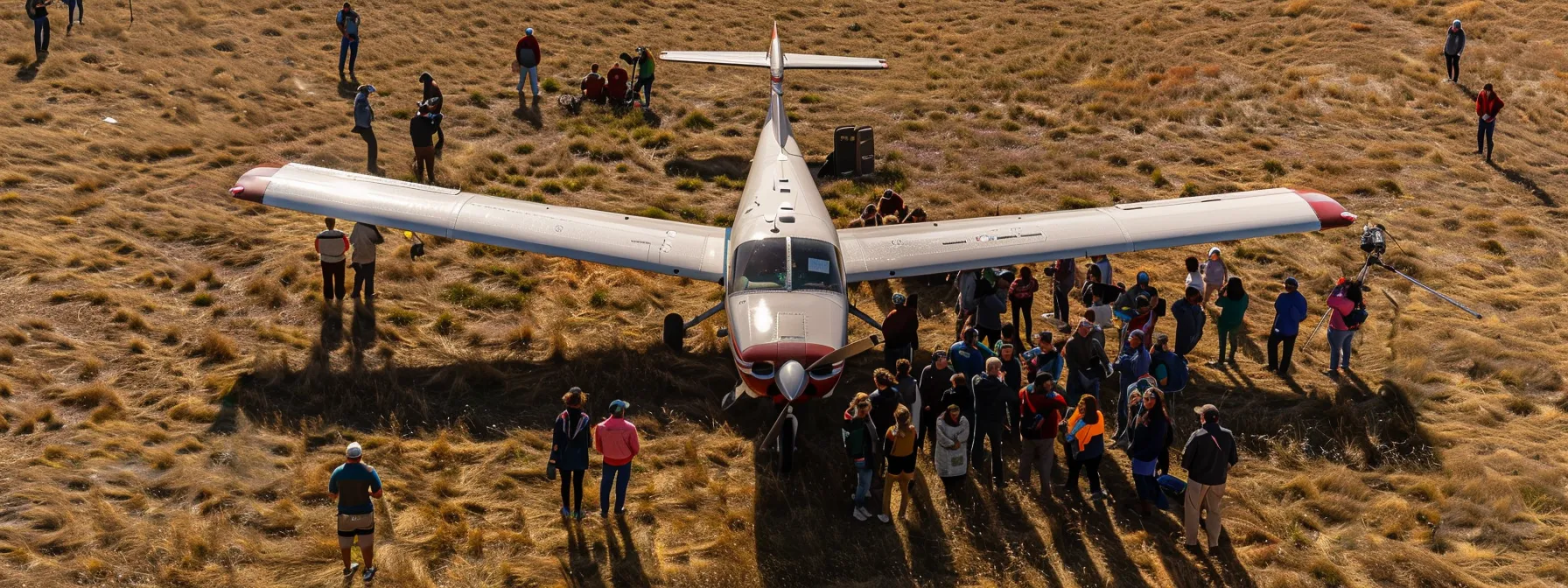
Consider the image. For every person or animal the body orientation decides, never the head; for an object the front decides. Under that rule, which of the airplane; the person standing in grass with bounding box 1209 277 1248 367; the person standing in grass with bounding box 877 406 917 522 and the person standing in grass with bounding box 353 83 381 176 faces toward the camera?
the airplane

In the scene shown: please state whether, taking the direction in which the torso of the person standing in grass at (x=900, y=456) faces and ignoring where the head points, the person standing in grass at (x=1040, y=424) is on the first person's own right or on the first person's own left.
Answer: on the first person's own right

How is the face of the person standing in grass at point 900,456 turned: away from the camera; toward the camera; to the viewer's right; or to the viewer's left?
away from the camera

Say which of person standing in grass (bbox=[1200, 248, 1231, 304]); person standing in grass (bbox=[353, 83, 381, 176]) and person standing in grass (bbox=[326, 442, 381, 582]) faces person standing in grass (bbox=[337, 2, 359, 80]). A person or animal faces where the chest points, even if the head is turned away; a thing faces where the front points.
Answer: person standing in grass (bbox=[326, 442, 381, 582])

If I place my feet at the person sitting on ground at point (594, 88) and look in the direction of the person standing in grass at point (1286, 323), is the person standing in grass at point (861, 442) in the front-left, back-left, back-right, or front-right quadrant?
front-right

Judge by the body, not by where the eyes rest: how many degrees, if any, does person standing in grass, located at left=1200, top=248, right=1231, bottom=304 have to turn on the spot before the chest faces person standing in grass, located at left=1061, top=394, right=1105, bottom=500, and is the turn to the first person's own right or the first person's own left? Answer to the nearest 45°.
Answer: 0° — they already face them

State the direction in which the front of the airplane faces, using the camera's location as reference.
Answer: facing the viewer

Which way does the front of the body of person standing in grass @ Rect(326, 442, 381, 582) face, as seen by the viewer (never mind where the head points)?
away from the camera

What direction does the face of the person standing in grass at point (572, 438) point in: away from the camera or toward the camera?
away from the camera

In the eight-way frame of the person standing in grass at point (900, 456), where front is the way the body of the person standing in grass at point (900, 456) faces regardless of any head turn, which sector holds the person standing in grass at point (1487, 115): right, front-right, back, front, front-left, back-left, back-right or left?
right

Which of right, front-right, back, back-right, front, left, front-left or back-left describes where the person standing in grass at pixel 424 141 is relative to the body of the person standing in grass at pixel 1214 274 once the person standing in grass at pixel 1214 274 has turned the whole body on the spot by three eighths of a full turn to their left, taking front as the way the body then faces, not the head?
back-left

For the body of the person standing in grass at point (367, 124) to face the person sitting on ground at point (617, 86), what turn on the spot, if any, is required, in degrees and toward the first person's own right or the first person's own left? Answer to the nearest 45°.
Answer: approximately 45° to the first person's own left

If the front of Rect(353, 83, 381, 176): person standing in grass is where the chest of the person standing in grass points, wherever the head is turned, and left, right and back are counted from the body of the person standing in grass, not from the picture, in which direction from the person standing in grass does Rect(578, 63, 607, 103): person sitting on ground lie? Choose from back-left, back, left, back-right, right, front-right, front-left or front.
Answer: front-left

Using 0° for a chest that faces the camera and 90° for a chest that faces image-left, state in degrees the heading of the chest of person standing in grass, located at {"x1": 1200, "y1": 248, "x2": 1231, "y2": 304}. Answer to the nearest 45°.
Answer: approximately 0°

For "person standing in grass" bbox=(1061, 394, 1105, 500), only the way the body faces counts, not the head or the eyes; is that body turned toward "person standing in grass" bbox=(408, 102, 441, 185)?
no
